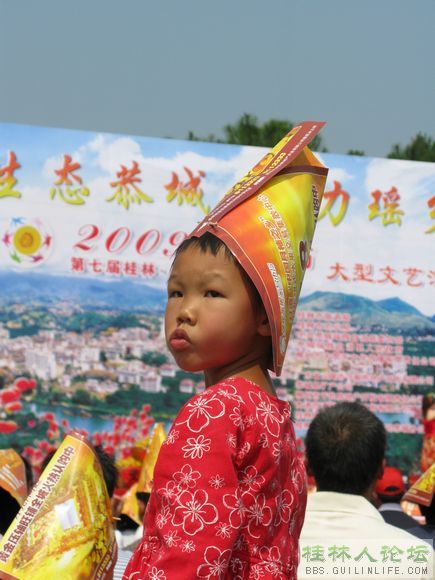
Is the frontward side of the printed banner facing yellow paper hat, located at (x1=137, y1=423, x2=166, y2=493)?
yes

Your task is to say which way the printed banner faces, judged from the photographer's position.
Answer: facing the viewer

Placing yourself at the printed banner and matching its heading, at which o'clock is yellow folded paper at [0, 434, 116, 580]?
The yellow folded paper is roughly at 12 o'clock from the printed banner.

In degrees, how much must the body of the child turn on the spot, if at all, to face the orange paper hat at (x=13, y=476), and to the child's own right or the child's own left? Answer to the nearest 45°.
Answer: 0° — they already face it

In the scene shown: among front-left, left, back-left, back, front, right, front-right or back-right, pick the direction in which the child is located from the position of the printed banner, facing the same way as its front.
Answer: front

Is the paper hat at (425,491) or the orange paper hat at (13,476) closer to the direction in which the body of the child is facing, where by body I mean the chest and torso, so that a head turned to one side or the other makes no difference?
the orange paper hat

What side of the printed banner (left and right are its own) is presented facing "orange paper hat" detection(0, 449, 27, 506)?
front

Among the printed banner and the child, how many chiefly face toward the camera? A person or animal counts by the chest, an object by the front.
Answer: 1
